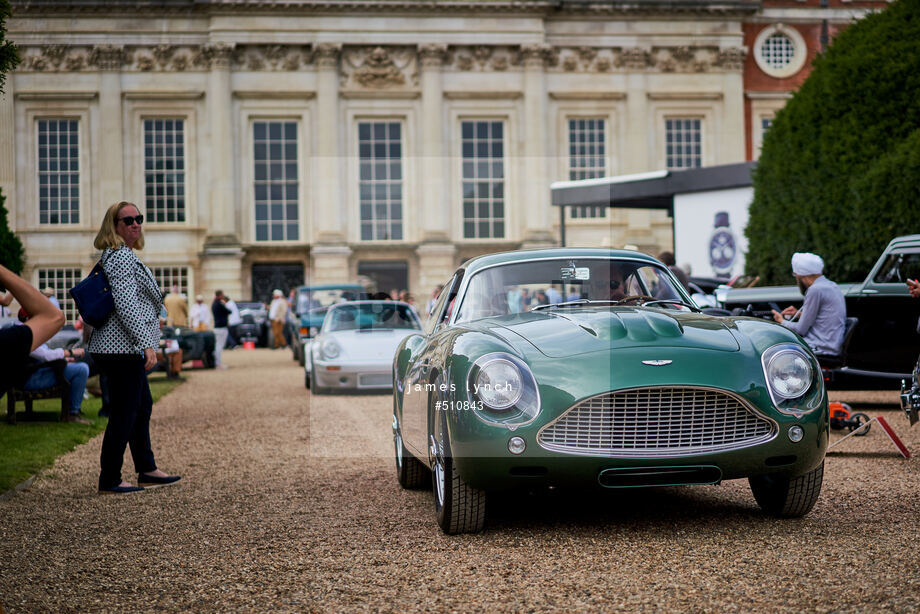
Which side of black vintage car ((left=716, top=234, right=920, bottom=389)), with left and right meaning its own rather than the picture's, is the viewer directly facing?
left

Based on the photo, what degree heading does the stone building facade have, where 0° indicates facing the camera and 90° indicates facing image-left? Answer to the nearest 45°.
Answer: approximately 0°

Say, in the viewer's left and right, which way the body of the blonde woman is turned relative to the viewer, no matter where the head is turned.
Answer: facing to the right of the viewer

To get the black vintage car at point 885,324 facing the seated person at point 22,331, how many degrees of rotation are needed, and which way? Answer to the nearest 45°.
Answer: approximately 90° to its left

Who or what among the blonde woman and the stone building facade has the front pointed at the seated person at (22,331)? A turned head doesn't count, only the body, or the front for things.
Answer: the stone building facade

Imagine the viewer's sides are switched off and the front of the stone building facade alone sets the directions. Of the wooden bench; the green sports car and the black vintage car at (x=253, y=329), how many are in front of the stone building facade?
3

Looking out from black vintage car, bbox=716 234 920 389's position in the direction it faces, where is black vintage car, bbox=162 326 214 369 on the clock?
black vintage car, bbox=162 326 214 369 is roughly at 1 o'clock from black vintage car, bbox=716 234 920 389.

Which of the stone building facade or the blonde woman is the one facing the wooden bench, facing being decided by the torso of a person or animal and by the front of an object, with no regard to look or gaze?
the stone building facade

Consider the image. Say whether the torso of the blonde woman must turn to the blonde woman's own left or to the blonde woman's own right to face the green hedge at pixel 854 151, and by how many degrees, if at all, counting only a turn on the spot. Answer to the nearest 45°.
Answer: approximately 45° to the blonde woman's own left
